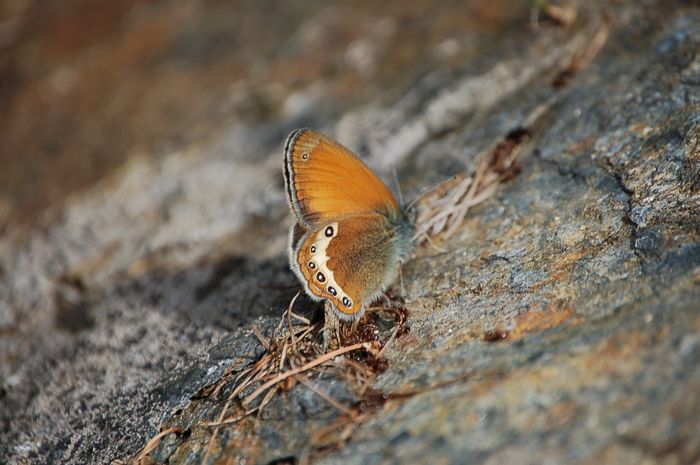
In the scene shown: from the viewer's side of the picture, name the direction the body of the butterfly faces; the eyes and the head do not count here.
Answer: to the viewer's right

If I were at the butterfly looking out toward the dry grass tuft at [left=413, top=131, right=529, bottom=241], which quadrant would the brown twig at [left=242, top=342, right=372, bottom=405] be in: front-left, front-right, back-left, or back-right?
back-right

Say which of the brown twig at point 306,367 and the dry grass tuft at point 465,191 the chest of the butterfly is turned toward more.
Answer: the dry grass tuft

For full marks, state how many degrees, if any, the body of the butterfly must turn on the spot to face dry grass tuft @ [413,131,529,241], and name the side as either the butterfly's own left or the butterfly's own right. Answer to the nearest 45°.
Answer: approximately 45° to the butterfly's own left
